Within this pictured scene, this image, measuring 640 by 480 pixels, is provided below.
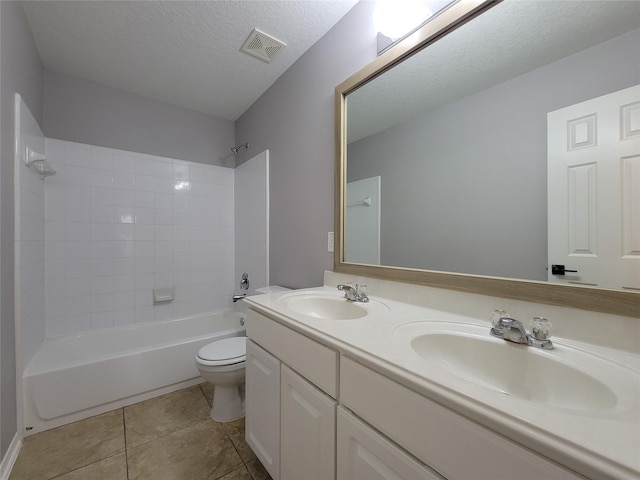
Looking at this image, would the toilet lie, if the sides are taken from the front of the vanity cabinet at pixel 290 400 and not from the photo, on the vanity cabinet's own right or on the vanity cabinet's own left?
on the vanity cabinet's own right

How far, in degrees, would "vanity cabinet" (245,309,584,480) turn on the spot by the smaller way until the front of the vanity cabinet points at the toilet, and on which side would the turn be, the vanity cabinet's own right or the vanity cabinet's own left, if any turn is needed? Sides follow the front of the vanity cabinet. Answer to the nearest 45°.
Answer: approximately 90° to the vanity cabinet's own right

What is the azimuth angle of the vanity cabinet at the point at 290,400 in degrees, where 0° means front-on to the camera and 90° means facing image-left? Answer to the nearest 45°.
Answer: approximately 45°

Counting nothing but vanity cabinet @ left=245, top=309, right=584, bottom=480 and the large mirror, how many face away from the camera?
0

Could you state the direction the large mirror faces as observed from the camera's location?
facing the viewer and to the left of the viewer

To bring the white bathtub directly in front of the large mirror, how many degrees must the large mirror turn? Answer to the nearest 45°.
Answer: approximately 45° to its right

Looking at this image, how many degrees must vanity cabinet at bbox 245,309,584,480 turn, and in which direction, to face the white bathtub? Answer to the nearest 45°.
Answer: approximately 45° to its right

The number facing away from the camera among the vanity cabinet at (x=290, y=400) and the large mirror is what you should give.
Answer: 0

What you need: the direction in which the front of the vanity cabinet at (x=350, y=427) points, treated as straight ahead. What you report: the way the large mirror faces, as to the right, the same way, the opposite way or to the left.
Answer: the same way

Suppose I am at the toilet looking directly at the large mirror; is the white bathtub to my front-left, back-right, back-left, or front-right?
back-right
